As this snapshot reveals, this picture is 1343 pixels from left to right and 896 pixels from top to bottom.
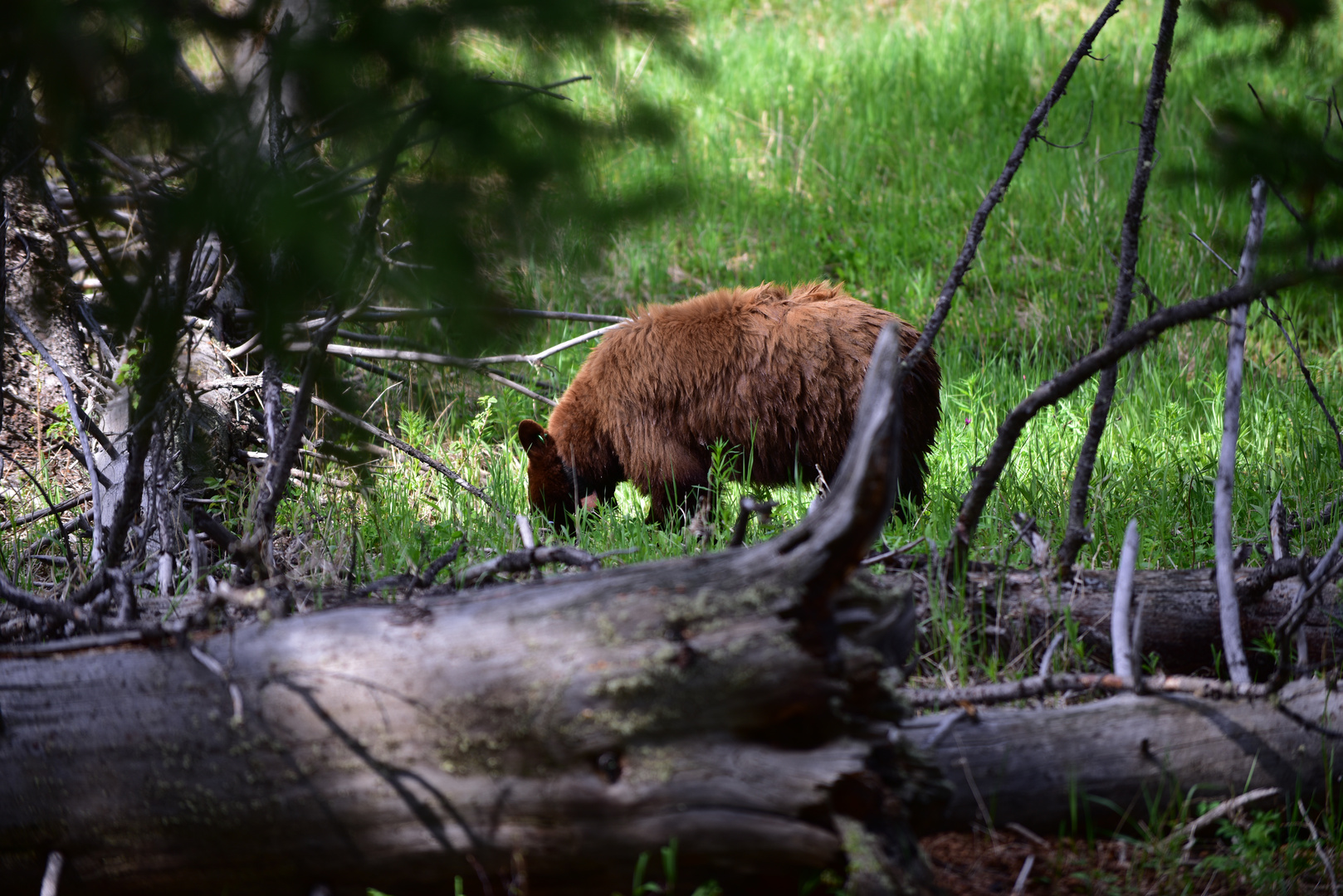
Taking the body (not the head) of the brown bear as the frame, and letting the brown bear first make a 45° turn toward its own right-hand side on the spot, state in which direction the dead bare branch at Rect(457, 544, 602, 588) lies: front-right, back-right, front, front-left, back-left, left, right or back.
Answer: back-left

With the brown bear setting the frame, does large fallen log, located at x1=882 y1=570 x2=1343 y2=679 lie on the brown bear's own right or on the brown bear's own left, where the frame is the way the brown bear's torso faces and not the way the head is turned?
on the brown bear's own left

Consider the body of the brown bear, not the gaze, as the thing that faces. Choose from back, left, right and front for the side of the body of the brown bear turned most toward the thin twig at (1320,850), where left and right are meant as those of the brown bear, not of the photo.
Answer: left

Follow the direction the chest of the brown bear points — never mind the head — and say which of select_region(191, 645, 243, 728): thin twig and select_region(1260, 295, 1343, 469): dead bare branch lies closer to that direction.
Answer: the thin twig

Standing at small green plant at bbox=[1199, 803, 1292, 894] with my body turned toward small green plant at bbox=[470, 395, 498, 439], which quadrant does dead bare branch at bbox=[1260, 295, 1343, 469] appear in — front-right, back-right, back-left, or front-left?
front-right

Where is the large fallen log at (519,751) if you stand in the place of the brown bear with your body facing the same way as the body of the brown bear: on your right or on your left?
on your left

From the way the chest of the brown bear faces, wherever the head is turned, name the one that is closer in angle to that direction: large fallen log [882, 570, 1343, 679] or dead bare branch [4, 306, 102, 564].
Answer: the dead bare branch

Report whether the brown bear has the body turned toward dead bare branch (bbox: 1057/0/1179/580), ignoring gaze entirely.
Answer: no

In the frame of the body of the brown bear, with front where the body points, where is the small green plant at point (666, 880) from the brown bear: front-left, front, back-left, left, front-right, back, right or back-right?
left

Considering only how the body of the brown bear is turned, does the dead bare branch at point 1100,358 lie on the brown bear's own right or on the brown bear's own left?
on the brown bear's own left

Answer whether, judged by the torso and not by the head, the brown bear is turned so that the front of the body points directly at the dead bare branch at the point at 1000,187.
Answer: no

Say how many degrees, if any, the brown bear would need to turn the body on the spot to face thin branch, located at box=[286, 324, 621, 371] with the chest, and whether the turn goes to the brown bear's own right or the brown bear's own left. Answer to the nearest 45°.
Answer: approximately 45° to the brown bear's own left

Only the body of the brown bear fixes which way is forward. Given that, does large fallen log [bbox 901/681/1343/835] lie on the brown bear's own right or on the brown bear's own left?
on the brown bear's own left

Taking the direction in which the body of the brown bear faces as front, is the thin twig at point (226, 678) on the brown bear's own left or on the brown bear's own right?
on the brown bear's own left

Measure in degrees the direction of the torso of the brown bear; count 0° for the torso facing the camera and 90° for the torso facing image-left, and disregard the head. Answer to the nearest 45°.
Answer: approximately 90°
